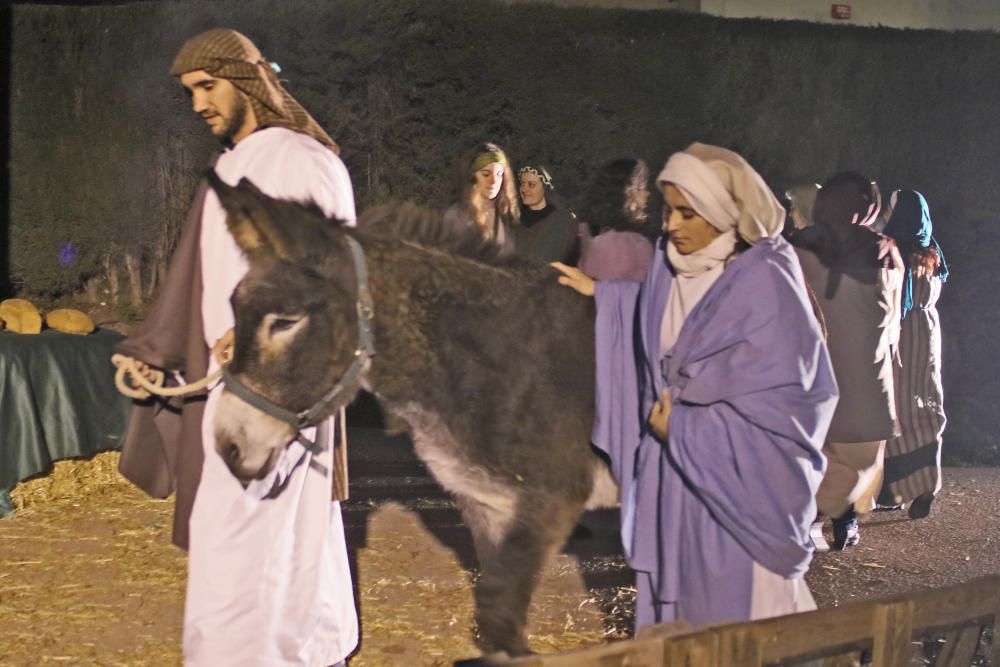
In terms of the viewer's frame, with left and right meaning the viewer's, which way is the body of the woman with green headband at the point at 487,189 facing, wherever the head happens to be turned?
facing the viewer and to the right of the viewer

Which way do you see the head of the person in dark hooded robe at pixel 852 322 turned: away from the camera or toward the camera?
away from the camera

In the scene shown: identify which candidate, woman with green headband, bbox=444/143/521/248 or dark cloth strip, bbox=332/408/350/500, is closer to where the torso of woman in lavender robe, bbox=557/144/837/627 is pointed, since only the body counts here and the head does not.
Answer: the dark cloth strip

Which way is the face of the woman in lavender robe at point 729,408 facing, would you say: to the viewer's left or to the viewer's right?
to the viewer's left

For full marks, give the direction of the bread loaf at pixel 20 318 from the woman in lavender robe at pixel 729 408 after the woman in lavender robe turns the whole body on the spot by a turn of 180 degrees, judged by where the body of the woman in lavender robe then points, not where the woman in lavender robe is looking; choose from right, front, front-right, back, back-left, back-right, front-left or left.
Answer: left

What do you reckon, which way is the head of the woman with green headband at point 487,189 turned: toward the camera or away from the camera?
toward the camera

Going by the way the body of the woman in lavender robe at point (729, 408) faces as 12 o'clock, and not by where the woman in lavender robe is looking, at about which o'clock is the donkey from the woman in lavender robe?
The donkey is roughly at 2 o'clock from the woman in lavender robe.

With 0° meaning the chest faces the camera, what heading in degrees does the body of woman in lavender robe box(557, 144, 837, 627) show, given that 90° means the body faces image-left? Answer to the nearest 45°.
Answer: approximately 45°

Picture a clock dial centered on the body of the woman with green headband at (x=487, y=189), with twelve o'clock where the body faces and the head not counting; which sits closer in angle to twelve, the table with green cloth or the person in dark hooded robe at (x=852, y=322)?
the person in dark hooded robe

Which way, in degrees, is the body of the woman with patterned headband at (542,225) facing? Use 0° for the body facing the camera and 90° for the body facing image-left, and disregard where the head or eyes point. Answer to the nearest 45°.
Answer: approximately 45°

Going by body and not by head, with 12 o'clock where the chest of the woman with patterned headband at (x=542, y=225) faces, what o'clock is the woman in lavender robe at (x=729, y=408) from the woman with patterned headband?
The woman in lavender robe is roughly at 10 o'clock from the woman with patterned headband.

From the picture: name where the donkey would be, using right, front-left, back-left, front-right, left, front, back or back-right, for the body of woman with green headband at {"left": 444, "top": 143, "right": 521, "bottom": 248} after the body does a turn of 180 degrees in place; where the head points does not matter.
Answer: back-left

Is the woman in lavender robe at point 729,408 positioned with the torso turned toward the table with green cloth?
no

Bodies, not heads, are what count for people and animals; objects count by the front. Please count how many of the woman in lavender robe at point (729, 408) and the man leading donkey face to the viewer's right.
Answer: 0

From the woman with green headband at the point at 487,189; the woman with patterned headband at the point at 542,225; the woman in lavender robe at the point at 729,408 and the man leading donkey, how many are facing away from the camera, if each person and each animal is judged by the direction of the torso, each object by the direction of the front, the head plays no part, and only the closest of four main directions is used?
0

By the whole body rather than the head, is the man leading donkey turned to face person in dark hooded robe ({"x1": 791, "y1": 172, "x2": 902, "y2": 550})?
no
